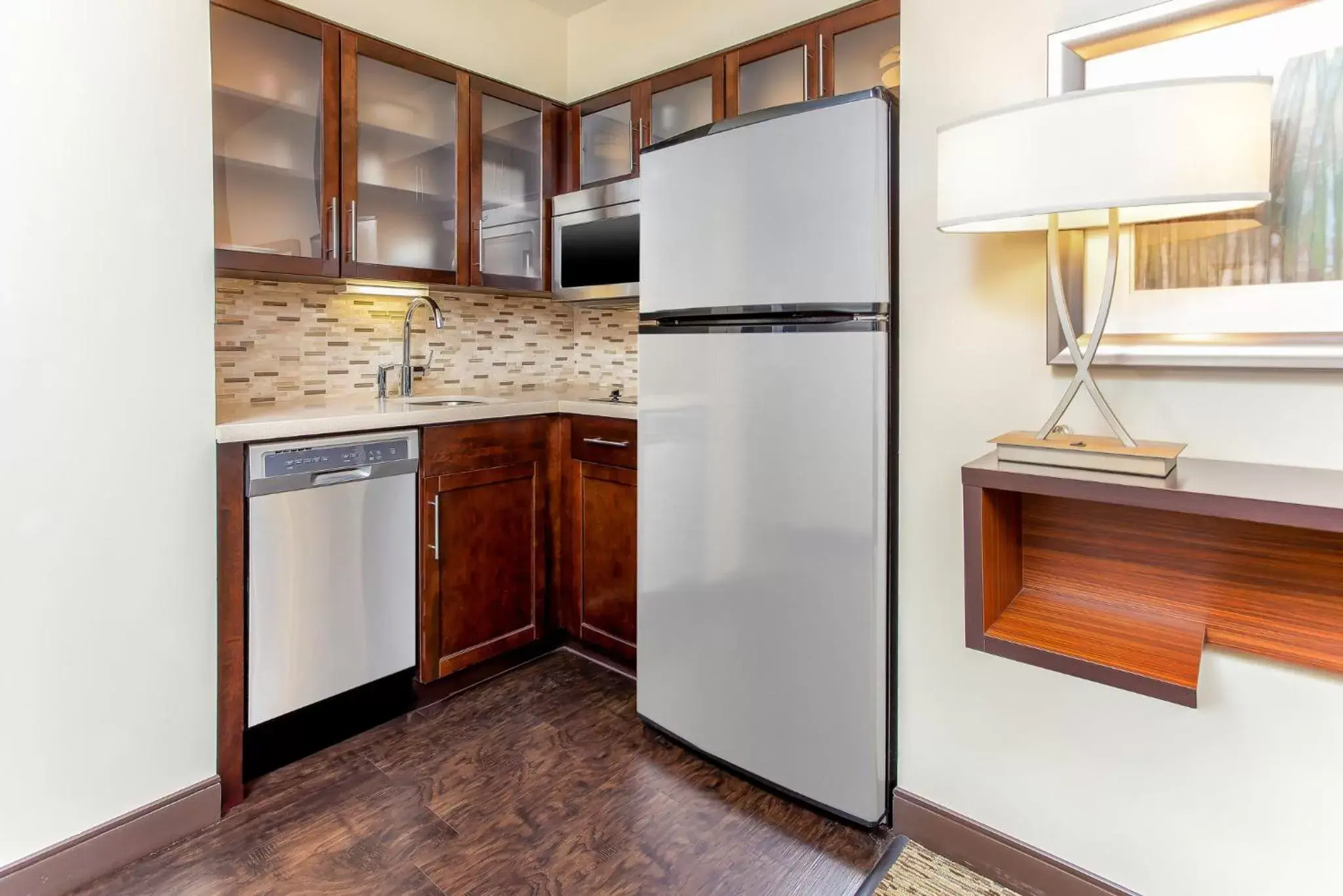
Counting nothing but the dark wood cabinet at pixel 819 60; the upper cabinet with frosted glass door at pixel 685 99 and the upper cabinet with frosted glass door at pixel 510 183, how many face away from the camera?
0

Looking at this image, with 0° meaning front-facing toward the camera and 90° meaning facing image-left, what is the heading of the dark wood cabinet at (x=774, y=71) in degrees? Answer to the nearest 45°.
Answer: approximately 45°

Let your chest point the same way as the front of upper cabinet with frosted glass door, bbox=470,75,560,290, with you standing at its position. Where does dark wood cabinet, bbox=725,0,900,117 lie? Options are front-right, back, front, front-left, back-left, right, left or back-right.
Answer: front

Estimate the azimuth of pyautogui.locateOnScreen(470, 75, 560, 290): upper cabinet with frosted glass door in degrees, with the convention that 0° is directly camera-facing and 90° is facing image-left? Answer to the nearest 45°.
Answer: approximately 315°

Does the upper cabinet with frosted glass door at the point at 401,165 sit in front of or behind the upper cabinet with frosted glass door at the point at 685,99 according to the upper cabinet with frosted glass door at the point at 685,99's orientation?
in front

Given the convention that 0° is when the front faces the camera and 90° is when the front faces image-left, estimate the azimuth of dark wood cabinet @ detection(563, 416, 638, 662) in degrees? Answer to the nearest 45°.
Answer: approximately 45°

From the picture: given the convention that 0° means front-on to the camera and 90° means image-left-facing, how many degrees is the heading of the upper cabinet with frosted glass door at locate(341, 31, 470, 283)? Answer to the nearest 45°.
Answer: approximately 315°

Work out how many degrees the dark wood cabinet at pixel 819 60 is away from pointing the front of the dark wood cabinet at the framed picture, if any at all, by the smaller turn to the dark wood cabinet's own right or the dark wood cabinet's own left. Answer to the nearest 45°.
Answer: approximately 90° to the dark wood cabinet's own left
